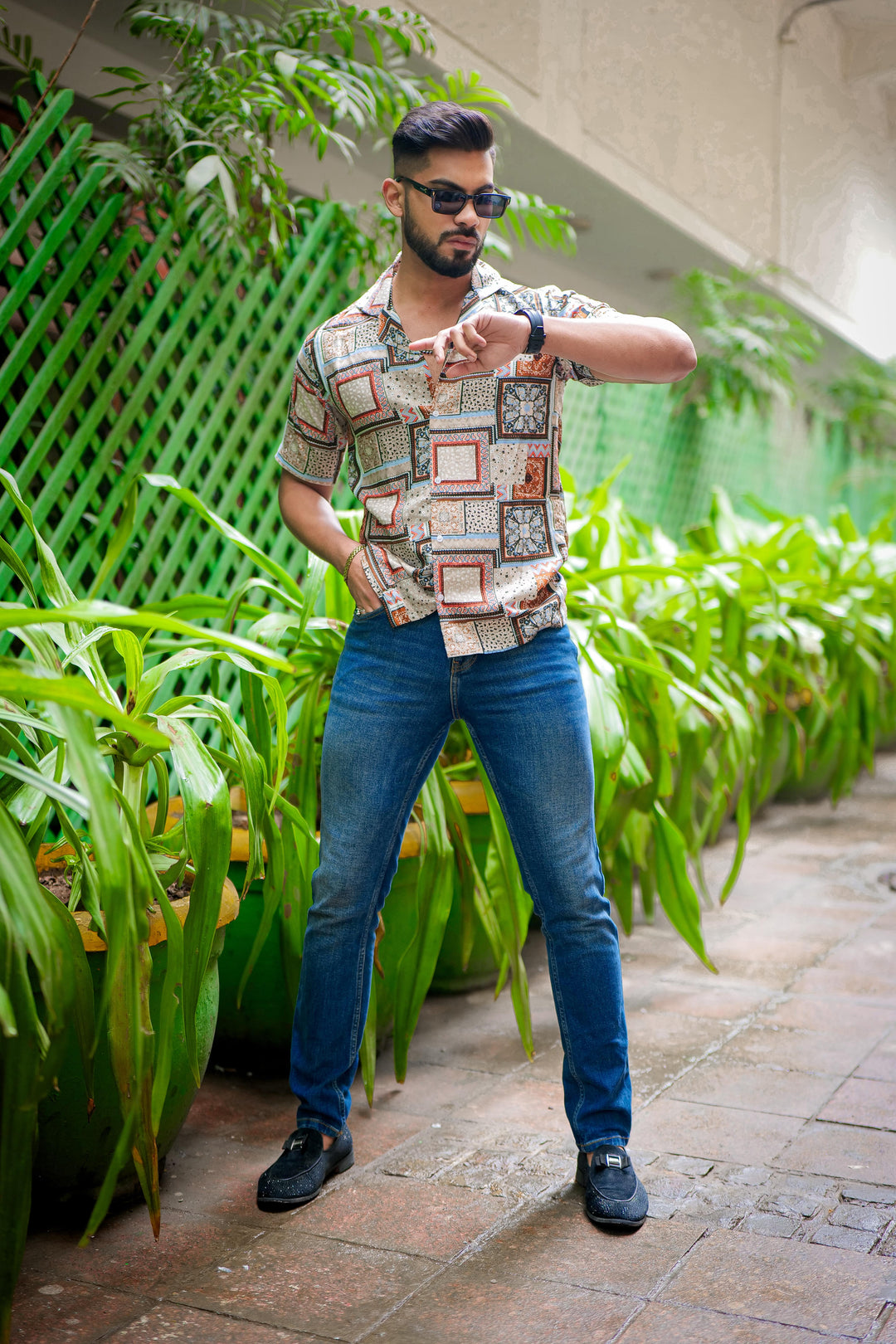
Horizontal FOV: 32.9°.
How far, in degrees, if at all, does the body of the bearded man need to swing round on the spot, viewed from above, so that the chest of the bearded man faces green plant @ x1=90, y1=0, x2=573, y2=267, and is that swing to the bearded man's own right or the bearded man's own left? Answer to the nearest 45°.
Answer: approximately 135° to the bearded man's own right

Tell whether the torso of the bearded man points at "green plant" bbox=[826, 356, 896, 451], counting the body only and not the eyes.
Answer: no

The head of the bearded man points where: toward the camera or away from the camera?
toward the camera

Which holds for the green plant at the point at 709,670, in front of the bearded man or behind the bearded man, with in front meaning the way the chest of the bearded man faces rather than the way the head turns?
behind

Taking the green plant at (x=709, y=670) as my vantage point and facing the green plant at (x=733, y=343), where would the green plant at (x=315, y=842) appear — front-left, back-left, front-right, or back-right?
back-left

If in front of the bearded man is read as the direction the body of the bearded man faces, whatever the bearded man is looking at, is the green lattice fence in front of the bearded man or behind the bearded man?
behind

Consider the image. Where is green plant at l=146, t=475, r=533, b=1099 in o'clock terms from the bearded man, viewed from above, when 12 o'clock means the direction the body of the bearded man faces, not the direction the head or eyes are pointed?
The green plant is roughly at 5 o'clock from the bearded man.

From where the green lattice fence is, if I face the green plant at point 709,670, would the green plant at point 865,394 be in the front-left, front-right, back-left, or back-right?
front-left

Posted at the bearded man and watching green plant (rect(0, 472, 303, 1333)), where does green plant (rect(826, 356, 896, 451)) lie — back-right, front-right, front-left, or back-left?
back-right

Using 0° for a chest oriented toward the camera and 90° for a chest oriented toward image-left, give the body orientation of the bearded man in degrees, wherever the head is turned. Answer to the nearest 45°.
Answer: approximately 0°
